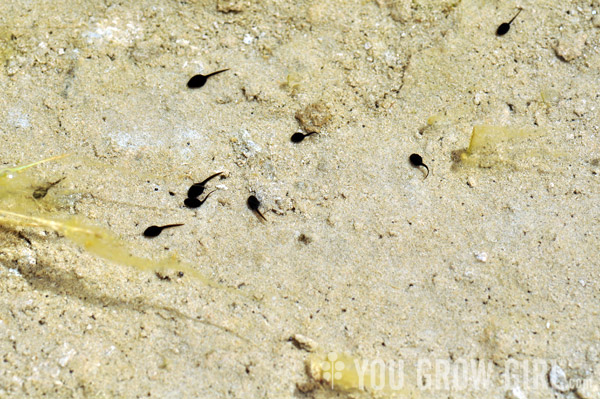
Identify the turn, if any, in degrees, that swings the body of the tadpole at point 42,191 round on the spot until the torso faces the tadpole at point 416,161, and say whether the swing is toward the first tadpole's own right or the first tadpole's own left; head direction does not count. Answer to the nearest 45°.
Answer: approximately 135° to the first tadpole's own left

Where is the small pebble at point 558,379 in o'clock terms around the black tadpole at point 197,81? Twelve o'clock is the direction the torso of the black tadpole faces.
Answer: The small pebble is roughly at 9 o'clock from the black tadpole.

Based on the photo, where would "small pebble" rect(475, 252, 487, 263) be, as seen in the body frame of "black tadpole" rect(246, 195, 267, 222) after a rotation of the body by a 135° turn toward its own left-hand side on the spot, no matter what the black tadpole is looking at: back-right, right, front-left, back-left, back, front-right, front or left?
left

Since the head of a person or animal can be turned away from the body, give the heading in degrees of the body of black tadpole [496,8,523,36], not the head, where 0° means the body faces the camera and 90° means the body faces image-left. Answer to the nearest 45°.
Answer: approximately 45°

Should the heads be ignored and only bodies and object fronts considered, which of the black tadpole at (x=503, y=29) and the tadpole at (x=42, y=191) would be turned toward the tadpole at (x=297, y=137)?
the black tadpole

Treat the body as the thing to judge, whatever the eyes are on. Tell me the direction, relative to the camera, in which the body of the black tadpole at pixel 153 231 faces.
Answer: to the viewer's left

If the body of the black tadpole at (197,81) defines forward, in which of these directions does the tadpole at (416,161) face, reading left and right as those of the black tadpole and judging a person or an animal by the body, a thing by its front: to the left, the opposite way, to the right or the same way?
to the right

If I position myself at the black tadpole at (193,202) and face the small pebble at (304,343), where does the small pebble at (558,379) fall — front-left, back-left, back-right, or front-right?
front-left

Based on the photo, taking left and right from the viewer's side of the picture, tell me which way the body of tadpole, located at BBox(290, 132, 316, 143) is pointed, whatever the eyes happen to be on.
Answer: facing to the left of the viewer

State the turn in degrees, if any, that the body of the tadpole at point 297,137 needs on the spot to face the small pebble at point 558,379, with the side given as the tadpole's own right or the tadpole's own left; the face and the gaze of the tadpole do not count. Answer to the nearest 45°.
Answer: approximately 135° to the tadpole's own left

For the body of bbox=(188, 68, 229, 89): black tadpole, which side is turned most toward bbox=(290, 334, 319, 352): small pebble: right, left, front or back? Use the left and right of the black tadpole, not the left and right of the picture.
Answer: left

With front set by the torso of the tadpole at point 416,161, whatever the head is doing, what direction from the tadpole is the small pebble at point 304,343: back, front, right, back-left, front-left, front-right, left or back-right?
back-left

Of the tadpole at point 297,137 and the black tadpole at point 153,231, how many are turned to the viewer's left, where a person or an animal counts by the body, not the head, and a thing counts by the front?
2

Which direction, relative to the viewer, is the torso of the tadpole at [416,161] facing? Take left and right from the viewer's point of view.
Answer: facing away from the viewer and to the left of the viewer
